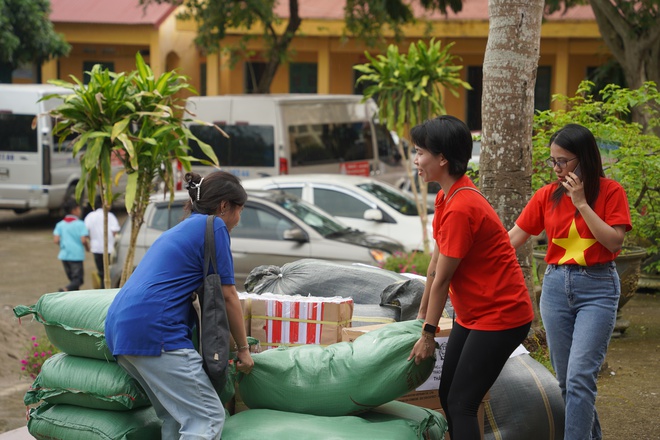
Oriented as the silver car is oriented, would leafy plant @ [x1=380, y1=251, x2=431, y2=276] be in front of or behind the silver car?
in front

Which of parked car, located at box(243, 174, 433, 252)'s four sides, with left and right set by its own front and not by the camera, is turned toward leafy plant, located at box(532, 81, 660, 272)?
front

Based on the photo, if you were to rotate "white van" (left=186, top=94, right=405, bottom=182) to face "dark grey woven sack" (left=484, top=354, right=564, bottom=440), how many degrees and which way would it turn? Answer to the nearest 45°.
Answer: approximately 135° to its right

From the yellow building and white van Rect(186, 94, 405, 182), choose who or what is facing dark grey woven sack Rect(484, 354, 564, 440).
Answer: the yellow building

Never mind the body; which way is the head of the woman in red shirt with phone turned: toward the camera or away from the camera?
toward the camera

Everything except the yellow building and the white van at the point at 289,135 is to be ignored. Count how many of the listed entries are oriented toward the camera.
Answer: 1

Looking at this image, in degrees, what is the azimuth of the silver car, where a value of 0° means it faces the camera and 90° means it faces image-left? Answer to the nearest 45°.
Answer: approximately 315°

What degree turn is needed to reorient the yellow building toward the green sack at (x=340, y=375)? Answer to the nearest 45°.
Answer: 0° — it already faces it

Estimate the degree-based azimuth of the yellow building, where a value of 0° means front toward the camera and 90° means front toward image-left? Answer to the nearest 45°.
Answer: approximately 0°

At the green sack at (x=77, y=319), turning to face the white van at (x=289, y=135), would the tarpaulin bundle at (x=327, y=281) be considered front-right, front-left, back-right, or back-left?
front-right
